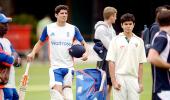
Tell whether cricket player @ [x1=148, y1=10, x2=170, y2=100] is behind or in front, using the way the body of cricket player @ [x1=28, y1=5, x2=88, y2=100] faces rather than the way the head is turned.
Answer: in front

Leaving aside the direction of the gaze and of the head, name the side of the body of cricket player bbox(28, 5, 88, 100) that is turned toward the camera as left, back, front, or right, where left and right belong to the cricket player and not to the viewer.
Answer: front

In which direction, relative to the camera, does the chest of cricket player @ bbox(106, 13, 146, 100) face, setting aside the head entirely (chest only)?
toward the camera

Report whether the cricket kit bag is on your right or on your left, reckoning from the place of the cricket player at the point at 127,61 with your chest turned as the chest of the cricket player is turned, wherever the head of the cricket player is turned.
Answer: on your right

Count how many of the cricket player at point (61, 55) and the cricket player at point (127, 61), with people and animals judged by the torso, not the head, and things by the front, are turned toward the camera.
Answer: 2

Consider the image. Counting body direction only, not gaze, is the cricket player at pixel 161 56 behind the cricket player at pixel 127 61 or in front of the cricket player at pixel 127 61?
in front

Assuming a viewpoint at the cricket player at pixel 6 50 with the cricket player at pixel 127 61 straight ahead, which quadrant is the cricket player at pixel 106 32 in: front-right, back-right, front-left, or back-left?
front-left
